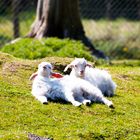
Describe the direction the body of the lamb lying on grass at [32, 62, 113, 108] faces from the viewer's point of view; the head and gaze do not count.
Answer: to the viewer's left

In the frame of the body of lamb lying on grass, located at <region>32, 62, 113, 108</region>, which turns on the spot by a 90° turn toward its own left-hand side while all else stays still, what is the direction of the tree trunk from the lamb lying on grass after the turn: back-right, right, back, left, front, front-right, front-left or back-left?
back

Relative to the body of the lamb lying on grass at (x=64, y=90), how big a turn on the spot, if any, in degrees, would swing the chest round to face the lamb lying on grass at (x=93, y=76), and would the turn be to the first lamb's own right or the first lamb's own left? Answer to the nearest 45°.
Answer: approximately 135° to the first lamb's own right
